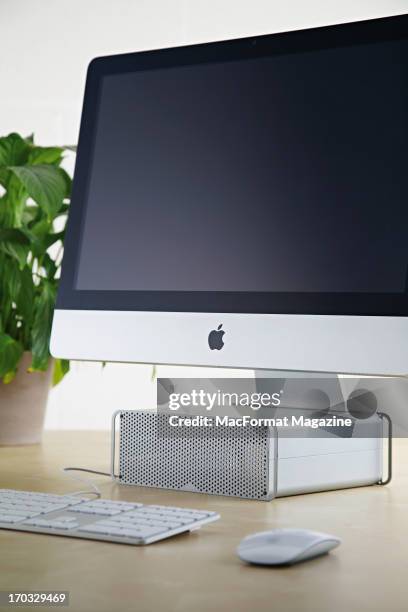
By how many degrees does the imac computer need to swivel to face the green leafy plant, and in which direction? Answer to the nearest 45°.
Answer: approximately 90° to its right

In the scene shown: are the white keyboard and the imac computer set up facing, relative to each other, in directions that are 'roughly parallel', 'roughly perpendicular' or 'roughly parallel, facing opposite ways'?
roughly parallel

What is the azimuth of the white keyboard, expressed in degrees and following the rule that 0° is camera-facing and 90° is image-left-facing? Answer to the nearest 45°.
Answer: approximately 45°

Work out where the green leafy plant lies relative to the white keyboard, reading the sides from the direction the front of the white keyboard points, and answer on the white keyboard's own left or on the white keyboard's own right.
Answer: on the white keyboard's own right

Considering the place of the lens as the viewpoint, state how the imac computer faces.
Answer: facing the viewer and to the left of the viewer

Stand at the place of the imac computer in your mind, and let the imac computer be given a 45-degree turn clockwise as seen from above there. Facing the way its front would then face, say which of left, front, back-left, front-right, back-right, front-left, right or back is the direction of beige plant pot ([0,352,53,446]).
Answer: front-right

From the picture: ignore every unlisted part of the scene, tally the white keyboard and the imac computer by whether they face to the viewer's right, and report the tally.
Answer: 0
